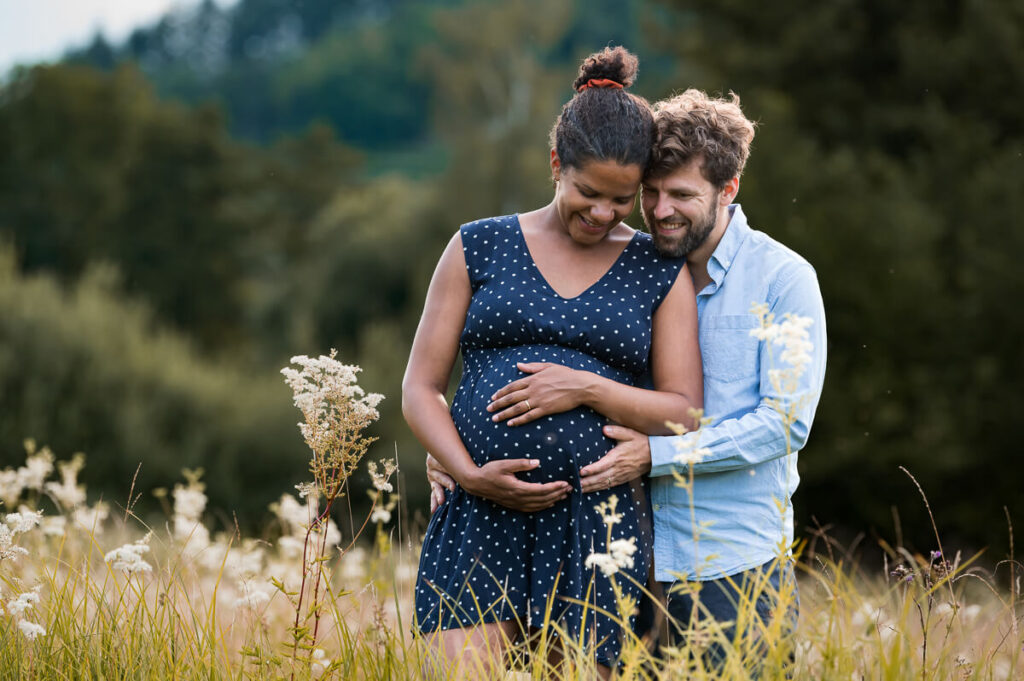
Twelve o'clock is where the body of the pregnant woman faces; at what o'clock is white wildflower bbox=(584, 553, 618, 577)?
The white wildflower is roughly at 12 o'clock from the pregnant woman.

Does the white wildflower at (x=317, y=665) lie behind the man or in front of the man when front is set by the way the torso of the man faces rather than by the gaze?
in front

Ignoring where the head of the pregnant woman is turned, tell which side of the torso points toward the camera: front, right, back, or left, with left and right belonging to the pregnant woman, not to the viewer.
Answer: front

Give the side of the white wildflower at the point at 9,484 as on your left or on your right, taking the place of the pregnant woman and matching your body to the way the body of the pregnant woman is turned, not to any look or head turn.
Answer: on your right

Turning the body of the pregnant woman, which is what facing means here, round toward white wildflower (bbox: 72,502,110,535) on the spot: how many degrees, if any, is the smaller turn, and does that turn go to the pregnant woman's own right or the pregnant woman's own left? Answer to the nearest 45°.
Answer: approximately 135° to the pregnant woman's own right

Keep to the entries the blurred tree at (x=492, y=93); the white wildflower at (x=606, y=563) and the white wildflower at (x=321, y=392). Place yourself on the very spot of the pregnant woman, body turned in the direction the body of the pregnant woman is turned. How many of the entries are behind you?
1

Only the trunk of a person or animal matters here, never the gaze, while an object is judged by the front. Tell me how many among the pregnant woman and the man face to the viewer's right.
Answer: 0

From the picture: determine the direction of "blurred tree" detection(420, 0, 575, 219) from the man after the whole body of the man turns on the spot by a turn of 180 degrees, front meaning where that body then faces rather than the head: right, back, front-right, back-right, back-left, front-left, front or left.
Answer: front-left

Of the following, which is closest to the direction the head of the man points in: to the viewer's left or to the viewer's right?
to the viewer's left

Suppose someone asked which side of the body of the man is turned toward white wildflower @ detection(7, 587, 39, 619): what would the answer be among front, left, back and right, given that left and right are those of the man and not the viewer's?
front

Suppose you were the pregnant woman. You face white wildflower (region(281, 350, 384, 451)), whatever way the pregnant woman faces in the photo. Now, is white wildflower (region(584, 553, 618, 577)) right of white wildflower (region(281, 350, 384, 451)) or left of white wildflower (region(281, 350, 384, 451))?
left

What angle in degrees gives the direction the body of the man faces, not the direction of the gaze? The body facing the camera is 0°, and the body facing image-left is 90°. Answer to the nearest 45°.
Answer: approximately 45°

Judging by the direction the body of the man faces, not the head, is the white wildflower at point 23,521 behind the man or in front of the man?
in front

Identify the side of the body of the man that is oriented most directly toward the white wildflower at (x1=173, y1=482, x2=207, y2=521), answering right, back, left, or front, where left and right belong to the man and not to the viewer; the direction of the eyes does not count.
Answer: right
